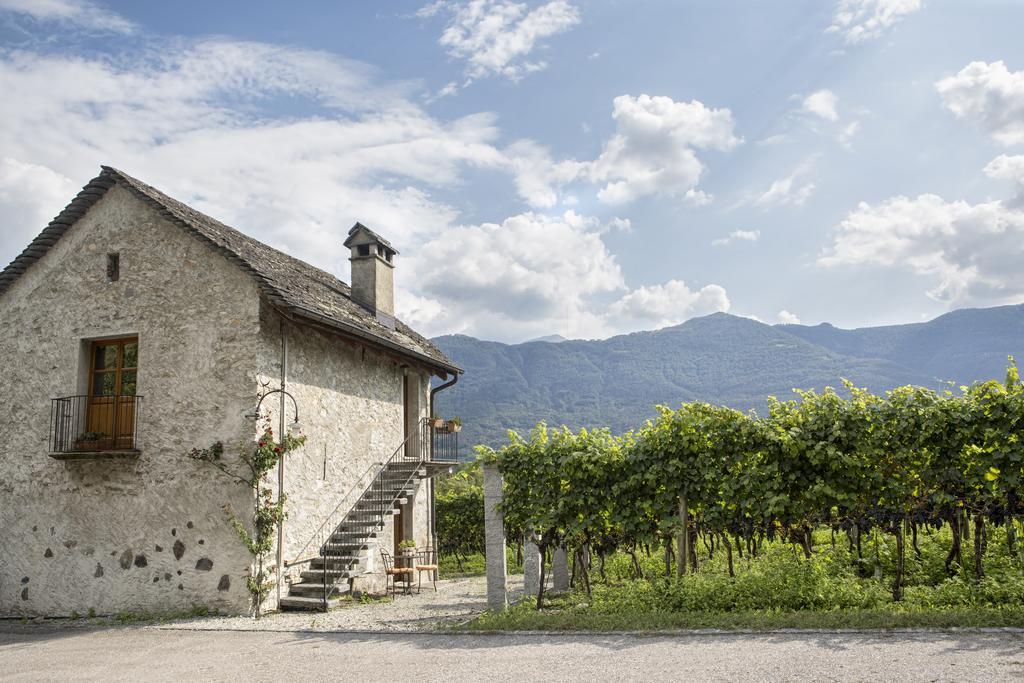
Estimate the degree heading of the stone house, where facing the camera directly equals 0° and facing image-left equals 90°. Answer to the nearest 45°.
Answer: approximately 315°

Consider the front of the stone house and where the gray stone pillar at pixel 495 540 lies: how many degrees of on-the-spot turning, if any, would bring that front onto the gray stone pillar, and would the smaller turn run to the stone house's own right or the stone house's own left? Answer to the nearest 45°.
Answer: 0° — it already faces it

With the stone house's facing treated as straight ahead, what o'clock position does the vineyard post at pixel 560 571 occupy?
The vineyard post is roughly at 11 o'clock from the stone house.

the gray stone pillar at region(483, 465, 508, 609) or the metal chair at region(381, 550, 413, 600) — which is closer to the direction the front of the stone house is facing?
the gray stone pillar

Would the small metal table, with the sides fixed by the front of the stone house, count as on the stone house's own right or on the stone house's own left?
on the stone house's own left
